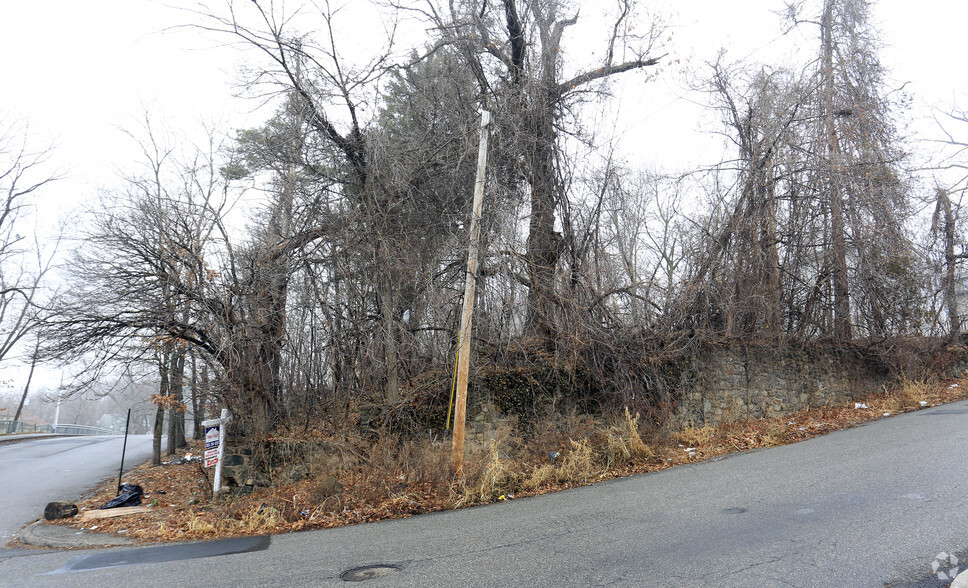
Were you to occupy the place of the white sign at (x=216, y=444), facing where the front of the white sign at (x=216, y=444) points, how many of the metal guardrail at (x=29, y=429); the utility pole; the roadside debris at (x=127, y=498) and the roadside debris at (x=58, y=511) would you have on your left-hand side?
1

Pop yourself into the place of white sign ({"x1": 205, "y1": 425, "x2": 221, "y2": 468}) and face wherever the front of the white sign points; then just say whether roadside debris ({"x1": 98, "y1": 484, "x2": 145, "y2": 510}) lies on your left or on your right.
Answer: on your right

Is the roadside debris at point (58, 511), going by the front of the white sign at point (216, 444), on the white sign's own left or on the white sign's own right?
on the white sign's own right

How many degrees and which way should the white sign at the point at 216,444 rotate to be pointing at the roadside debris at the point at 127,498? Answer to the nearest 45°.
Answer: approximately 90° to its right

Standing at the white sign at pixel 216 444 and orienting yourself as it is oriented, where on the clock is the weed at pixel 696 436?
The weed is roughly at 8 o'clock from the white sign.

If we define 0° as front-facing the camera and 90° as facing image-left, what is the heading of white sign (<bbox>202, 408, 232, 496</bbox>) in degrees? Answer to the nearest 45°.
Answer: approximately 45°

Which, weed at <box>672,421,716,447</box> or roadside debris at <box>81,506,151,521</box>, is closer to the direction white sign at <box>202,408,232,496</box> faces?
the roadside debris

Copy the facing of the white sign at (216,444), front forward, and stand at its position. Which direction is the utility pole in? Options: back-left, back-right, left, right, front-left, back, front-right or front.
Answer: left

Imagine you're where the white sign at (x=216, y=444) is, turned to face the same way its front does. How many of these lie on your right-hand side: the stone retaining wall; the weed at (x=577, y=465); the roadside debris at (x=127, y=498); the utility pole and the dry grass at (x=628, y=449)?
1

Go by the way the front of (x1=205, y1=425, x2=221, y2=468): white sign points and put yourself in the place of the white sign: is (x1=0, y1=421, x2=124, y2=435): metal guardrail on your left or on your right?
on your right
